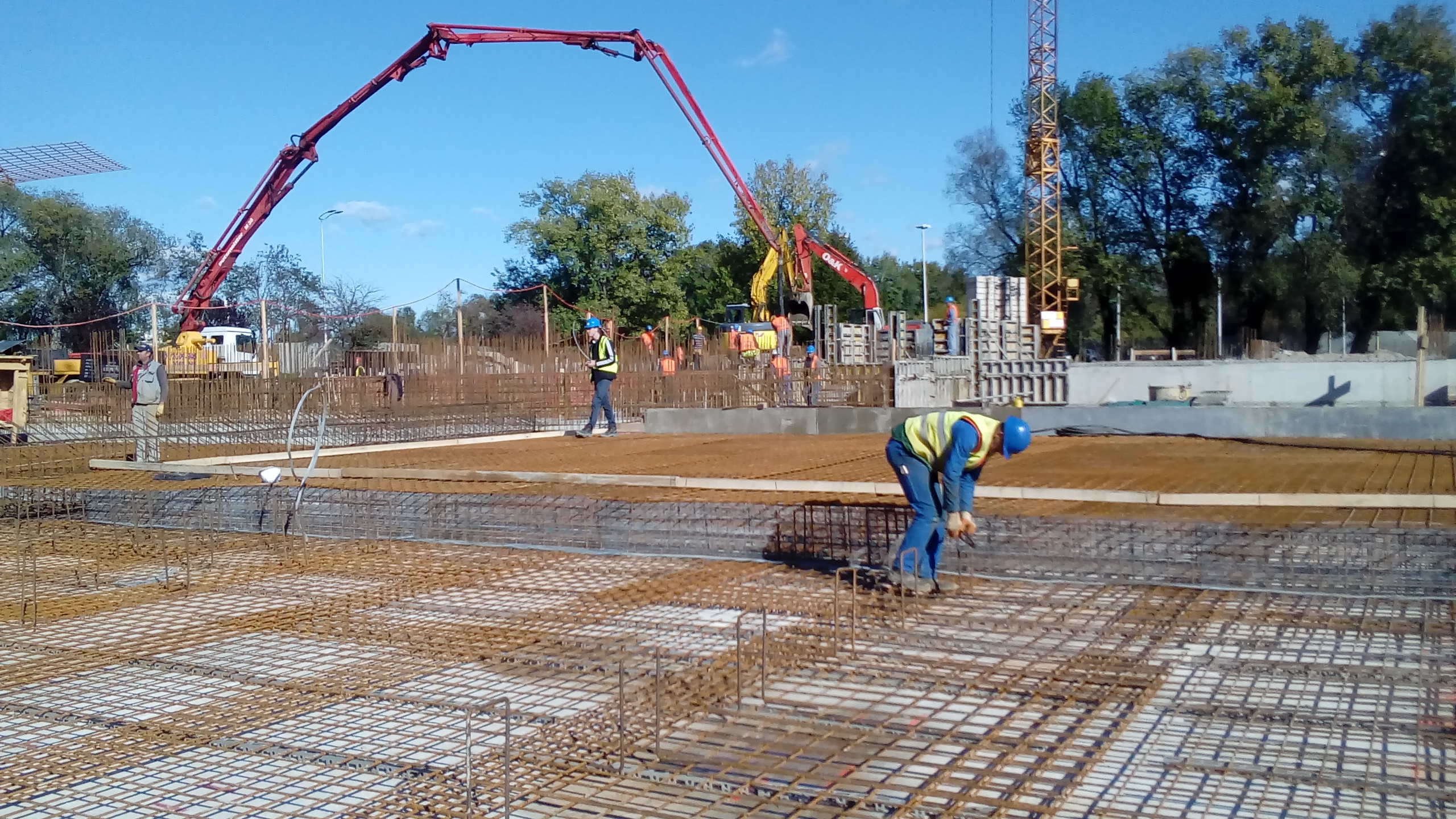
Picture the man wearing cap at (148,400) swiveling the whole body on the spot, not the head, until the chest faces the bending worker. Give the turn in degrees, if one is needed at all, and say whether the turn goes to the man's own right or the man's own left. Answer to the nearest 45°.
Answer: approximately 90° to the man's own left

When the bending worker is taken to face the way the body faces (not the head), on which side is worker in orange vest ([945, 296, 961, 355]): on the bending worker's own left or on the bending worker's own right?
on the bending worker's own left

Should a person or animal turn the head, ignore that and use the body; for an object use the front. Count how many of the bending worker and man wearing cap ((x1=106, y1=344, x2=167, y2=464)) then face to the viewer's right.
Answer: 1

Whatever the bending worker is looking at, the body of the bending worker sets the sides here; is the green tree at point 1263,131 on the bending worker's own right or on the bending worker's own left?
on the bending worker's own left

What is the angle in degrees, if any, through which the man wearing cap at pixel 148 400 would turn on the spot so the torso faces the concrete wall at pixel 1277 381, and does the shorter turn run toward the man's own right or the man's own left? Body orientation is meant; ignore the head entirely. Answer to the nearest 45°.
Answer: approximately 135° to the man's own left

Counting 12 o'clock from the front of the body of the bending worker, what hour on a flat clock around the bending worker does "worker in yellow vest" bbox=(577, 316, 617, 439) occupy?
The worker in yellow vest is roughly at 8 o'clock from the bending worker.

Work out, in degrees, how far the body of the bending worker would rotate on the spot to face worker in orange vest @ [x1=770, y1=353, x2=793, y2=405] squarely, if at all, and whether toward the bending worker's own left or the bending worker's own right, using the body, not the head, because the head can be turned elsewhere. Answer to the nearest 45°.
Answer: approximately 90° to the bending worker's own left

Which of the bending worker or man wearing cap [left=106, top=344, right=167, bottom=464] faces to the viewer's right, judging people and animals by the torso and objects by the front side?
the bending worker

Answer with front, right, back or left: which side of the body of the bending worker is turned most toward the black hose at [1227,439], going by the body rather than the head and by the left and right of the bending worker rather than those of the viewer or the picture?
left

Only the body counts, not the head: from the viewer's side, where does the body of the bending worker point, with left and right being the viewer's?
facing to the right of the viewer

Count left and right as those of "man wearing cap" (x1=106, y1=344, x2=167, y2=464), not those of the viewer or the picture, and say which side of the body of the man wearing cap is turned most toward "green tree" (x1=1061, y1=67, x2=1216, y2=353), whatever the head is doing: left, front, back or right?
back

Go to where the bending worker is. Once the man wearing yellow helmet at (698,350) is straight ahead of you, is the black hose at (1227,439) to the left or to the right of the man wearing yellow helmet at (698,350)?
right

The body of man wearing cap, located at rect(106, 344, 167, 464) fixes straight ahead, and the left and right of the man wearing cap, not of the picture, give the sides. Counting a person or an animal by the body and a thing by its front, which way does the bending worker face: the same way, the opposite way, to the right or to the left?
to the left

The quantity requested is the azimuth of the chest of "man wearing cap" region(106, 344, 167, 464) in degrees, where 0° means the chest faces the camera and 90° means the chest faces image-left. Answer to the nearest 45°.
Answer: approximately 45°
